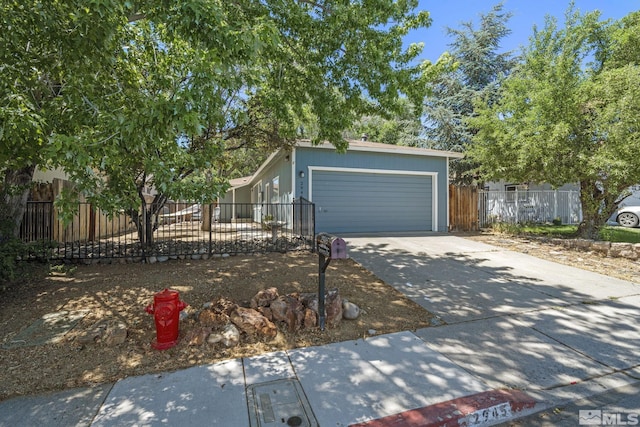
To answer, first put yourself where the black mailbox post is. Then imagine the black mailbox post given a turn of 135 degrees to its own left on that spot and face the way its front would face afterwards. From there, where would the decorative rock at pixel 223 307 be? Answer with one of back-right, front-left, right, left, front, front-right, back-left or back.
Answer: left

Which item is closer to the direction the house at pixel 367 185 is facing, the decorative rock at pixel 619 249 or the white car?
the decorative rock

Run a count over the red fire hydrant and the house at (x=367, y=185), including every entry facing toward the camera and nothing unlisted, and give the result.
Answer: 2

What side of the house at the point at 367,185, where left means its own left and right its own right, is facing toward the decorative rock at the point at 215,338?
front

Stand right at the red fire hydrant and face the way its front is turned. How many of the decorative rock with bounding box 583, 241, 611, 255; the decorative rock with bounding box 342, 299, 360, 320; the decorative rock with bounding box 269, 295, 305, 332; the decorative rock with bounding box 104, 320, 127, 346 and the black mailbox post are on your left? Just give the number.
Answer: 4

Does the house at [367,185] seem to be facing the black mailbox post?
yes

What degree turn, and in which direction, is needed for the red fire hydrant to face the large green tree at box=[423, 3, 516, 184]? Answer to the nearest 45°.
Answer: approximately 135° to its left

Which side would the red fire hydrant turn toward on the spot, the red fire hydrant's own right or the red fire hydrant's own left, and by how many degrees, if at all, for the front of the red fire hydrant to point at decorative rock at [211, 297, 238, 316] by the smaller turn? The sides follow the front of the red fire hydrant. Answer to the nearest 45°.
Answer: approximately 135° to the red fire hydrant's own left

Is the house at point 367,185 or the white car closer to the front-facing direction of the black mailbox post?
the white car
